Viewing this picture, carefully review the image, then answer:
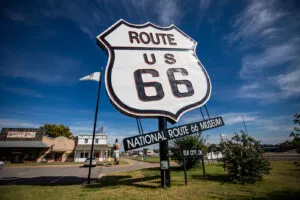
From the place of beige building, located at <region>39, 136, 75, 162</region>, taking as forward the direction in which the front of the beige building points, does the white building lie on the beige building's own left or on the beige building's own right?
on the beige building's own left

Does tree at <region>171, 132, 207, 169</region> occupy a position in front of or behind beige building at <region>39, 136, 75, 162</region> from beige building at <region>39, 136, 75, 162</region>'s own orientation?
in front

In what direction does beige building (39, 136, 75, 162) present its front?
toward the camera

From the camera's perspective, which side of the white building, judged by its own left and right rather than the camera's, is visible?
front

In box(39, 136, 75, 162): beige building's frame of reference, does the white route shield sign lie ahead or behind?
ahead

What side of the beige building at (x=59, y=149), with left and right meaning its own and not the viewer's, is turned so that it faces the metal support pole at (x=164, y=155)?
front

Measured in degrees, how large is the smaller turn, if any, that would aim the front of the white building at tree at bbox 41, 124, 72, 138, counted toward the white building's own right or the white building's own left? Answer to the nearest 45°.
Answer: approximately 135° to the white building's own right

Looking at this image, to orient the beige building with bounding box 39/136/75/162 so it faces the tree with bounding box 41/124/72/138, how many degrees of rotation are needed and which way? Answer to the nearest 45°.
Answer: approximately 180°

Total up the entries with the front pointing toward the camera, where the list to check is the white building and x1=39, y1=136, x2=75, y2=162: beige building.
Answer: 2

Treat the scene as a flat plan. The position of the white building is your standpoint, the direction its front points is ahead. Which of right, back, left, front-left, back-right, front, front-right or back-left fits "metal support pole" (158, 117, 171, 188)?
front

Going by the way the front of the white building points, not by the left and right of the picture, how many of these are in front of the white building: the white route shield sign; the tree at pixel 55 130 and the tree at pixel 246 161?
2
